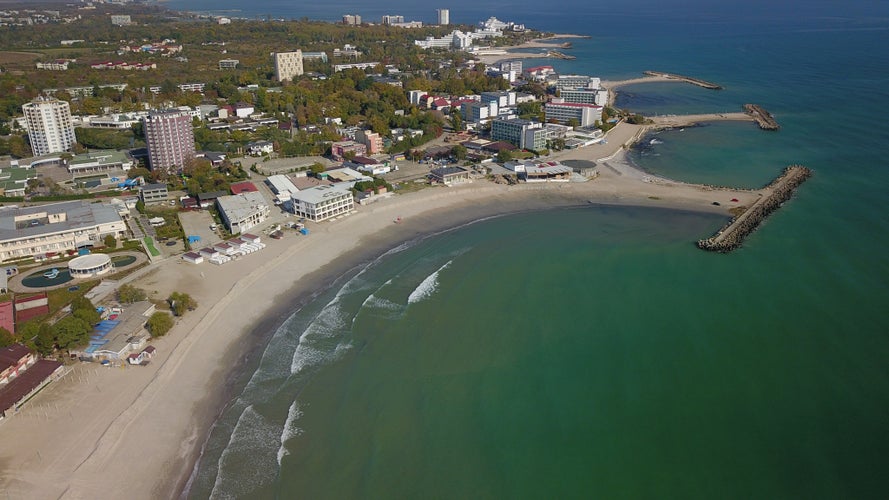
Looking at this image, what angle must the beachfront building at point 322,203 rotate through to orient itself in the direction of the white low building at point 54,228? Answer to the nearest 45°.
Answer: approximately 135° to its right

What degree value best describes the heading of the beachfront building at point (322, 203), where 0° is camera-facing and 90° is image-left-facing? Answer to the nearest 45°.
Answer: approximately 315°

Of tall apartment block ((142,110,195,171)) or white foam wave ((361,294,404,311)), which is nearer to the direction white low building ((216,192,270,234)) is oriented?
the white foam wave

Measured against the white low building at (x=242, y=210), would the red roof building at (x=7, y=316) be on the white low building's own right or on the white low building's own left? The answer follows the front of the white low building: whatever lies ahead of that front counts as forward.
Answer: on the white low building's own right

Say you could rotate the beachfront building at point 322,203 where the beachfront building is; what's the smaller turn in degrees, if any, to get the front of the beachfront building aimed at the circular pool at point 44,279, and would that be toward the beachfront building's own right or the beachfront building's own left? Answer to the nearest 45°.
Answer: approximately 90° to the beachfront building's own right

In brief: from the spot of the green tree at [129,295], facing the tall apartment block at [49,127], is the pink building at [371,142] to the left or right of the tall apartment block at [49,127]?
right

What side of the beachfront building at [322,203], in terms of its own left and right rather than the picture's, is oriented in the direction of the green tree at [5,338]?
right

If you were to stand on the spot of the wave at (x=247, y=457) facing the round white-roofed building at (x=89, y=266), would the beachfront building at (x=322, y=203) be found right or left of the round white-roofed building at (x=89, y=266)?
right

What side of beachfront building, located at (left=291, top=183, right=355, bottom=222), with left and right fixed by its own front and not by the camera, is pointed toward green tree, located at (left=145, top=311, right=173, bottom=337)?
right

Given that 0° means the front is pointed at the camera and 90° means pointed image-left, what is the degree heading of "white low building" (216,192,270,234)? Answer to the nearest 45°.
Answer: approximately 315°

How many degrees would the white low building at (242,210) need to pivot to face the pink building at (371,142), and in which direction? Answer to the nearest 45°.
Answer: approximately 90° to its left
